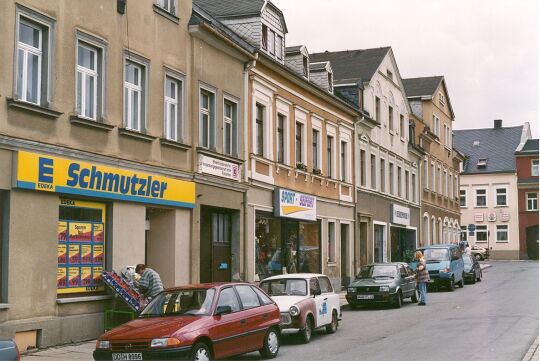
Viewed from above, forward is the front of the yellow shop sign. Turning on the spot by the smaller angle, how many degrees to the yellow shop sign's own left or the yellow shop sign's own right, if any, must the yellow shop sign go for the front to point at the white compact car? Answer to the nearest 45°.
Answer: approximately 45° to the yellow shop sign's own left

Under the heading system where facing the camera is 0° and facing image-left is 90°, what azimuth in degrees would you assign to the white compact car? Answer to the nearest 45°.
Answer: approximately 45°

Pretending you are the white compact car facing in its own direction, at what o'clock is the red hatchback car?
The red hatchback car is roughly at 11 o'clock from the white compact car.

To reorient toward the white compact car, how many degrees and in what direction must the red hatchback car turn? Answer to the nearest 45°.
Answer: approximately 180°

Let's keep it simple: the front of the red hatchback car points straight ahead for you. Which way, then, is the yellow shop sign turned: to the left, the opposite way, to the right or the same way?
to the left

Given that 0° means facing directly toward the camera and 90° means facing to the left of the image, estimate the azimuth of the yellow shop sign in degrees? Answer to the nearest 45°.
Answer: approximately 315°

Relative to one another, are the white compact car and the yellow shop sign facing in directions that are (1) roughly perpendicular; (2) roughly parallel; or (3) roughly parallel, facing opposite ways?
roughly perpendicular
